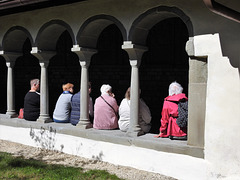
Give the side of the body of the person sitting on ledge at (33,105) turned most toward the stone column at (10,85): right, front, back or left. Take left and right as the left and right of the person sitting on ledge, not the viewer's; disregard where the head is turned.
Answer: left

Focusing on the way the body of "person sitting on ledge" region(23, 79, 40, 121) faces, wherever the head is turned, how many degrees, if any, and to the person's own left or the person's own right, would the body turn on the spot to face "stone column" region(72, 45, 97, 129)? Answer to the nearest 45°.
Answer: approximately 90° to the person's own right

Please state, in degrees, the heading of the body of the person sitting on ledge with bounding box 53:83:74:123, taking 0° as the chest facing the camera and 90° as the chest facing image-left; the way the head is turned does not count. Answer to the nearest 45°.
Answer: approximately 225°

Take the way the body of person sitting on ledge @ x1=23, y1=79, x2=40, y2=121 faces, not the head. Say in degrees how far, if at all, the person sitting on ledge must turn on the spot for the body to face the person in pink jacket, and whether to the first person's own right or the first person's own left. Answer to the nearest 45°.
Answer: approximately 90° to the first person's own right

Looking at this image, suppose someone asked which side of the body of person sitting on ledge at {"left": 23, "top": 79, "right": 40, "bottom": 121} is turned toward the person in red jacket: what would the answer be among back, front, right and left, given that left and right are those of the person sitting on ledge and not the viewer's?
right

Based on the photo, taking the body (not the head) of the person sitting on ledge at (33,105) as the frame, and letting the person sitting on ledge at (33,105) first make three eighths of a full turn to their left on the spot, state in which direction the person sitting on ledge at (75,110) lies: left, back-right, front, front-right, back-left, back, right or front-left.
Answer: back-left

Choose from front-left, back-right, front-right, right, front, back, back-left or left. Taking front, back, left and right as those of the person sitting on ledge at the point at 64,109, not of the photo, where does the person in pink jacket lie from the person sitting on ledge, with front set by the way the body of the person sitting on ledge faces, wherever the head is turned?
right

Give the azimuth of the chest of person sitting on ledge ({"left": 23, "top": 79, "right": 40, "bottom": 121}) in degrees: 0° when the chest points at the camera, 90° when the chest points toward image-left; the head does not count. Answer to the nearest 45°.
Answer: approximately 225°

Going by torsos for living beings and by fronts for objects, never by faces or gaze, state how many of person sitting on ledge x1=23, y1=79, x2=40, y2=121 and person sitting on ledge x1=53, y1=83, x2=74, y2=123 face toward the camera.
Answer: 0

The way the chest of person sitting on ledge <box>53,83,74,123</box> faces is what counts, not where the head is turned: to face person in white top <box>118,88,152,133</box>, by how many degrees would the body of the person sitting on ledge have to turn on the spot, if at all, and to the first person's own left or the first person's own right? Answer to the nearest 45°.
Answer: approximately 90° to the first person's own right

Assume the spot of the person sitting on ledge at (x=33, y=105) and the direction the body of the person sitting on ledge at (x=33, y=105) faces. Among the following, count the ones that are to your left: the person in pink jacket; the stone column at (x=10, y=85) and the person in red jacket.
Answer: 1

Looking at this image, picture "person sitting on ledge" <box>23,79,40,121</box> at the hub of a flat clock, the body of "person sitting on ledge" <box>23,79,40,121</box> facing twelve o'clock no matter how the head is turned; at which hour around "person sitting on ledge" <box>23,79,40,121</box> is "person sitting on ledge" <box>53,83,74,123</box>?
"person sitting on ledge" <box>53,83,74,123</box> is roughly at 3 o'clock from "person sitting on ledge" <box>23,79,40,121</box>.

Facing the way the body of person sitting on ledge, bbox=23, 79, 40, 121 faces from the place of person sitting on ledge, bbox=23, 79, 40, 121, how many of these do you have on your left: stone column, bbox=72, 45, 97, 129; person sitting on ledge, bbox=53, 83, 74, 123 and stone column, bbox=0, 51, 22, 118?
1
